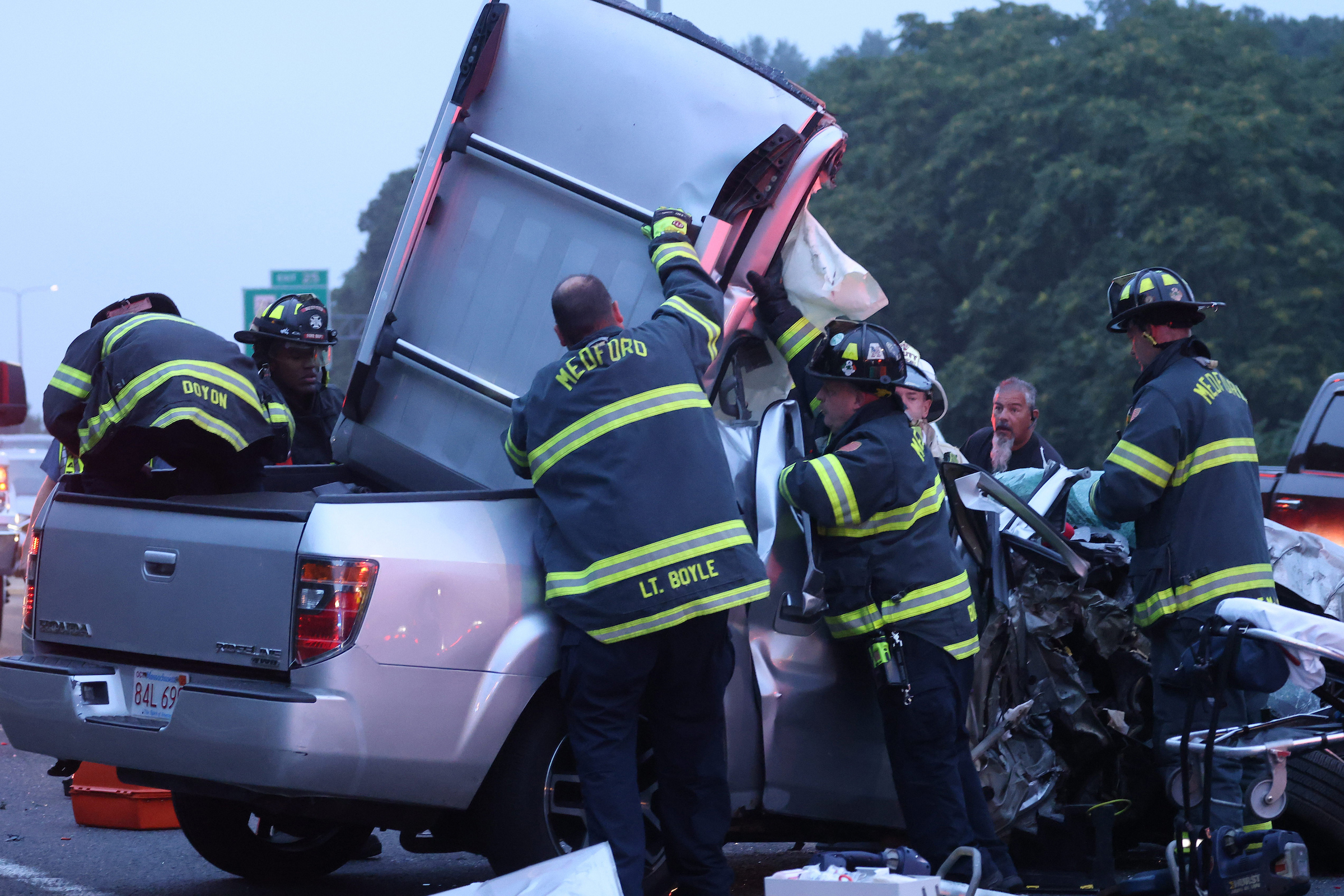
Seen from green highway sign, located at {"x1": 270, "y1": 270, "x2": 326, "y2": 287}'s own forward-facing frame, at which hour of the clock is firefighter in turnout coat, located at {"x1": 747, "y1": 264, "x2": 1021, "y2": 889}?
The firefighter in turnout coat is roughly at 12 o'clock from the green highway sign.

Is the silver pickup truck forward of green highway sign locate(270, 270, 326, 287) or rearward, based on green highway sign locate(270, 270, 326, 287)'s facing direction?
forward

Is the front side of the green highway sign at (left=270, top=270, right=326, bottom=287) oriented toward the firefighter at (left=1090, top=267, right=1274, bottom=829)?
yes

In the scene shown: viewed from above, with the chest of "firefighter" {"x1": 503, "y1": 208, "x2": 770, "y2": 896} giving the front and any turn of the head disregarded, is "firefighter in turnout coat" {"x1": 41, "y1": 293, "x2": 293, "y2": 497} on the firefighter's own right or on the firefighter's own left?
on the firefighter's own left

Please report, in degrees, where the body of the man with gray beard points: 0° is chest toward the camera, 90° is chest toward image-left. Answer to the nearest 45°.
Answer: approximately 45°

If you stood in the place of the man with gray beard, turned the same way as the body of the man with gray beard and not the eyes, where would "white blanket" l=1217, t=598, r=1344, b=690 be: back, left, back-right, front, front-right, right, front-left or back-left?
front-left

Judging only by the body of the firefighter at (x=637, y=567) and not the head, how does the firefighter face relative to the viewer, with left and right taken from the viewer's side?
facing away from the viewer

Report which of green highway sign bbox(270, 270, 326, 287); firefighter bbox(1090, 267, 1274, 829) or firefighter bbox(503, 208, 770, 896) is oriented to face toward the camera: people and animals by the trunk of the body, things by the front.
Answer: the green highway sign

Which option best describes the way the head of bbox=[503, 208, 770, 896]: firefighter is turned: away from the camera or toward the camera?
away from the camera

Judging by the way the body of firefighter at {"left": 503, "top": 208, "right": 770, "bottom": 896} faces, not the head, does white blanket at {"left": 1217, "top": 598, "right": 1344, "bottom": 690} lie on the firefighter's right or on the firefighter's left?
on the firefighter's right

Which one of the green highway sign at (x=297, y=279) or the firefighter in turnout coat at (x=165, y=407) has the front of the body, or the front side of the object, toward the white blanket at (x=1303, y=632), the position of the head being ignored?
the green highway sign

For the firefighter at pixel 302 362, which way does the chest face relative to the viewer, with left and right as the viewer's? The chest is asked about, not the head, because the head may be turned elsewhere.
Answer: facing the viewer and to the right of the viewer

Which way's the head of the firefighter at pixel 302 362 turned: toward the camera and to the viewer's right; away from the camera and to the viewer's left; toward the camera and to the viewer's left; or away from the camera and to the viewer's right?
toward the camera and to the viewer's right
